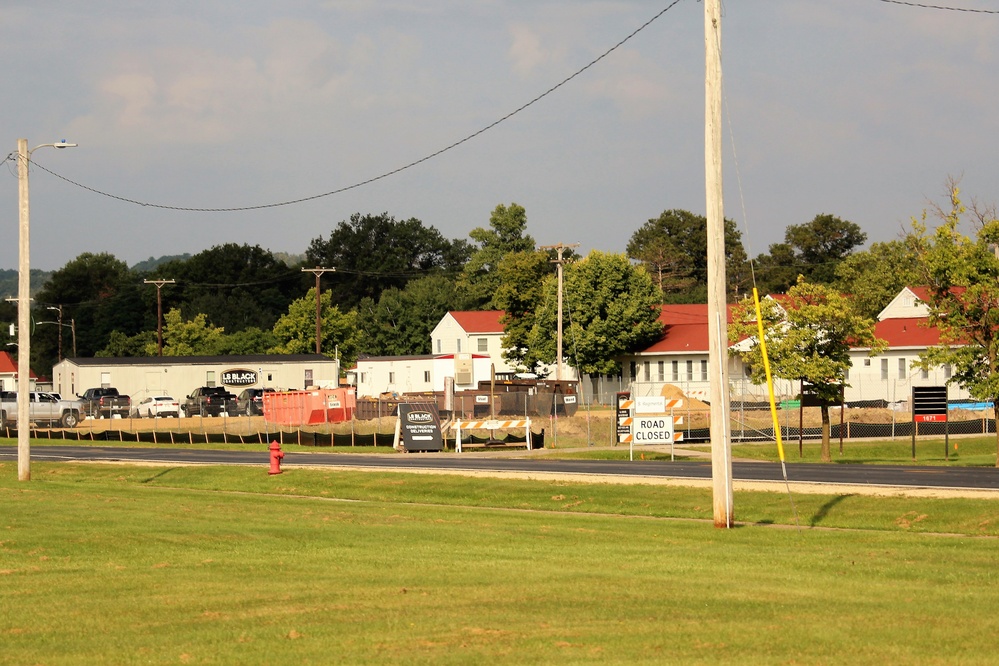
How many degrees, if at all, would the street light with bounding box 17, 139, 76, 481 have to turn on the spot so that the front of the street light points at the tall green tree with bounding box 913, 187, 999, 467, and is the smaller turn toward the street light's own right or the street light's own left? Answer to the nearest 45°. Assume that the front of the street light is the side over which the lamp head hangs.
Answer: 0° — it already faces it

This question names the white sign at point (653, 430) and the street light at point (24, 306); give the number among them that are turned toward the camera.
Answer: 1

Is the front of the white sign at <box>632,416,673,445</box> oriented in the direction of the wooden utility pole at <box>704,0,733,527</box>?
yes

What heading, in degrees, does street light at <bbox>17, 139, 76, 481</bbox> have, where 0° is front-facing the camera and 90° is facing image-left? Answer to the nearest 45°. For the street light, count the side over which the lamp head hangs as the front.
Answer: approximately 270°

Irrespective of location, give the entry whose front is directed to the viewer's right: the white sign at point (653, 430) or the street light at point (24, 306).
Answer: the street light

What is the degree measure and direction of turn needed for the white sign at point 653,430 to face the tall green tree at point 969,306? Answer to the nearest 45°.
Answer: approximately 90° to its left

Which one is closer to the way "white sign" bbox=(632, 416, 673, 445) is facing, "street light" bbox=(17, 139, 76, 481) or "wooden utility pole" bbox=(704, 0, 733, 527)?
the wooden utility pole

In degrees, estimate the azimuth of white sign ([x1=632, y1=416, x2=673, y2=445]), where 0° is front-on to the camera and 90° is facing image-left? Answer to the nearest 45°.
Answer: approximately 0°
